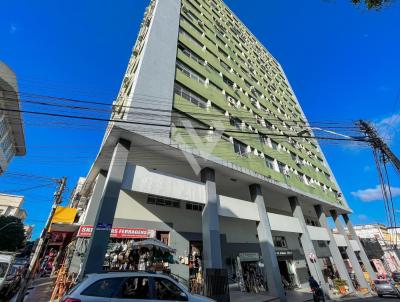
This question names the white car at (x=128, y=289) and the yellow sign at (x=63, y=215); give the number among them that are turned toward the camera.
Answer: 1

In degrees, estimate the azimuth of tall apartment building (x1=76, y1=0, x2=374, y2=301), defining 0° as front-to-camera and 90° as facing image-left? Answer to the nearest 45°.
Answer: approximately 315°

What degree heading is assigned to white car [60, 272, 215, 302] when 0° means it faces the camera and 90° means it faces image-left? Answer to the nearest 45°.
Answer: approximately 270°

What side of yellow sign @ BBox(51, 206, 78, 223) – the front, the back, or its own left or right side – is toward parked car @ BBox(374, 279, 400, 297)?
left

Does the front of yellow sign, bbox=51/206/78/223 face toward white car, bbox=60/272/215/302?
yes

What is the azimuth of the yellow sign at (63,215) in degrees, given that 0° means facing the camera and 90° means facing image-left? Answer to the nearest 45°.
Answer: approximately 0°
